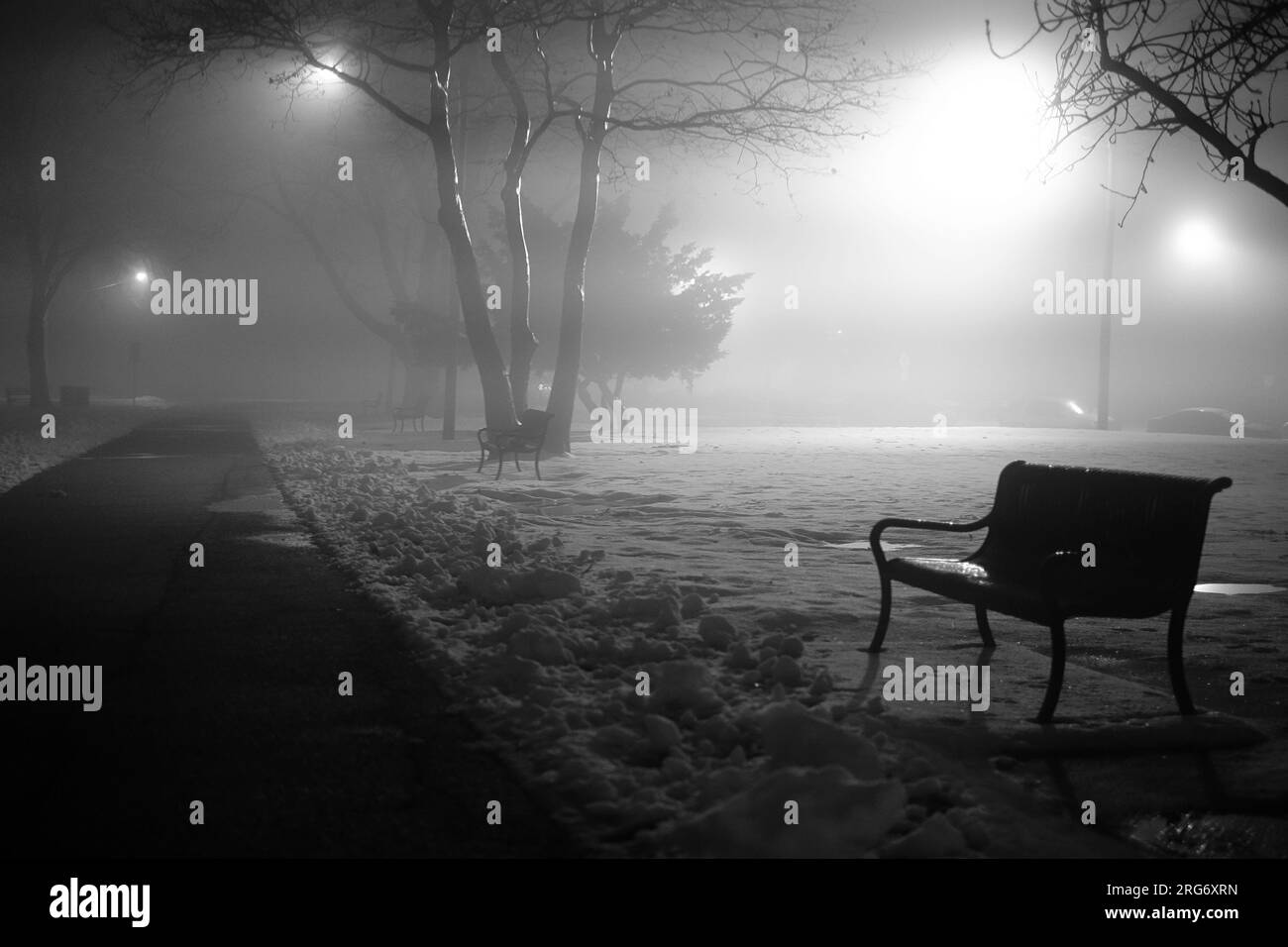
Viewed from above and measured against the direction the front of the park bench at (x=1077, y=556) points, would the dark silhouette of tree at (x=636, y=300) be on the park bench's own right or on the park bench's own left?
on the park bench's own right

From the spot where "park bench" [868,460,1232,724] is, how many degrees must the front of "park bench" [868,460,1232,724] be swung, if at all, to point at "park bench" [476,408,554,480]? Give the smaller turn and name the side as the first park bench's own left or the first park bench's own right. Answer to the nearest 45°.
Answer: approximately 90° to the first park bench's own right

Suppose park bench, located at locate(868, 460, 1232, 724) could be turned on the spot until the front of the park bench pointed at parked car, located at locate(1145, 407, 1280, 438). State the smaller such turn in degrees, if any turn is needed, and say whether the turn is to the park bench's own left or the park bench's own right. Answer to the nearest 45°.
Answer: approximately 135° to the park bench's own right

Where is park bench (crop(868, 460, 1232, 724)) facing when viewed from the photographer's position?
facing the viewer and to the left of the viewer
